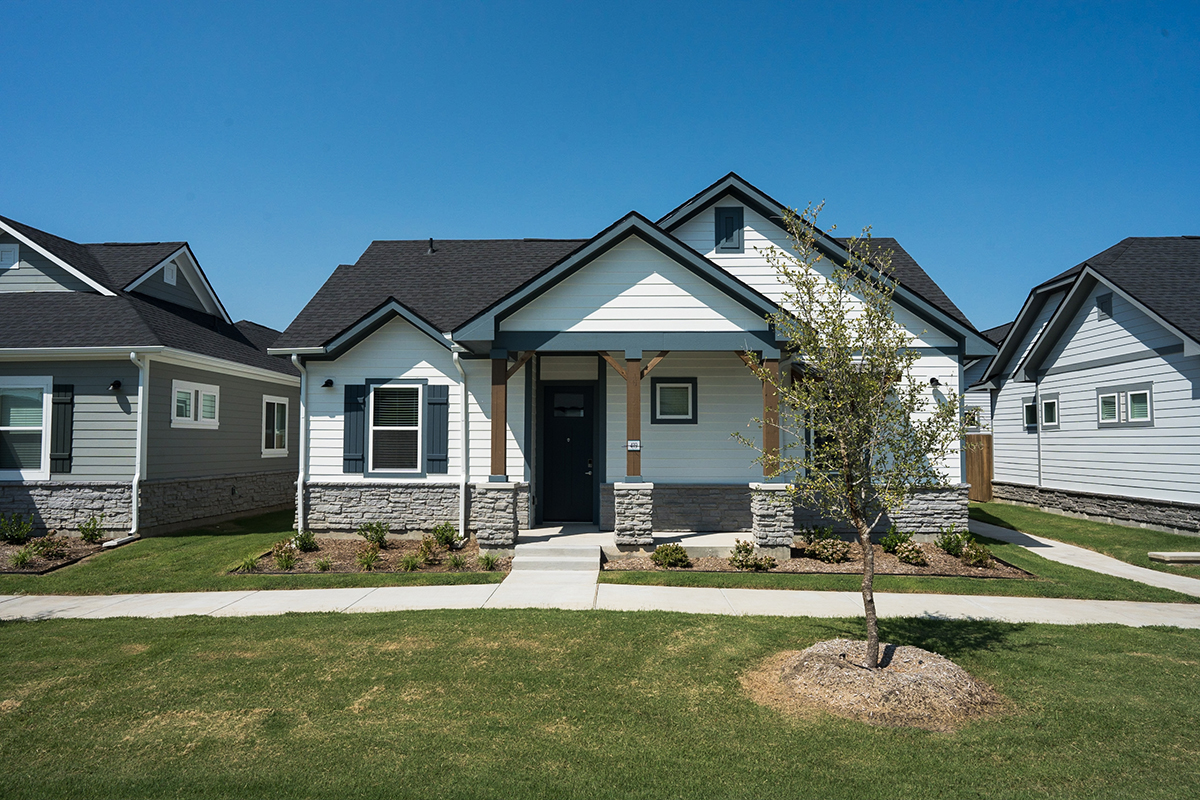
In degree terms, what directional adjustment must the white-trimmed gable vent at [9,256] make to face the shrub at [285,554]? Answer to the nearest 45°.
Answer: approximately 45° to its left

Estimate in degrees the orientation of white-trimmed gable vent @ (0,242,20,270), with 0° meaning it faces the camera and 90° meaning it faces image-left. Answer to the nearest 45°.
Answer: approximately 0°

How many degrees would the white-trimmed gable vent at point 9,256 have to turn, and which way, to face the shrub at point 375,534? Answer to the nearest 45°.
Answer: approximately 45° to its left

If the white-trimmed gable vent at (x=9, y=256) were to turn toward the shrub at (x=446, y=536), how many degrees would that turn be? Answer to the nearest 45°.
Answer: approximately 45° to its left

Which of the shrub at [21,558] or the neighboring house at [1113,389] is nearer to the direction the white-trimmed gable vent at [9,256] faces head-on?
the shrub

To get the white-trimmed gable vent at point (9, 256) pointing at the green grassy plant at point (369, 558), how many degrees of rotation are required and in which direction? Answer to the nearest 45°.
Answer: approximately 45° to its left

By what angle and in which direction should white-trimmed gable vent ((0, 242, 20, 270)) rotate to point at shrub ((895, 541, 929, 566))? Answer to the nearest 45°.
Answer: approximately 45° to its left

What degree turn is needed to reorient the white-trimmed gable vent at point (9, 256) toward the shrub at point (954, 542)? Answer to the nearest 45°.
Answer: approximately 45° to its left
